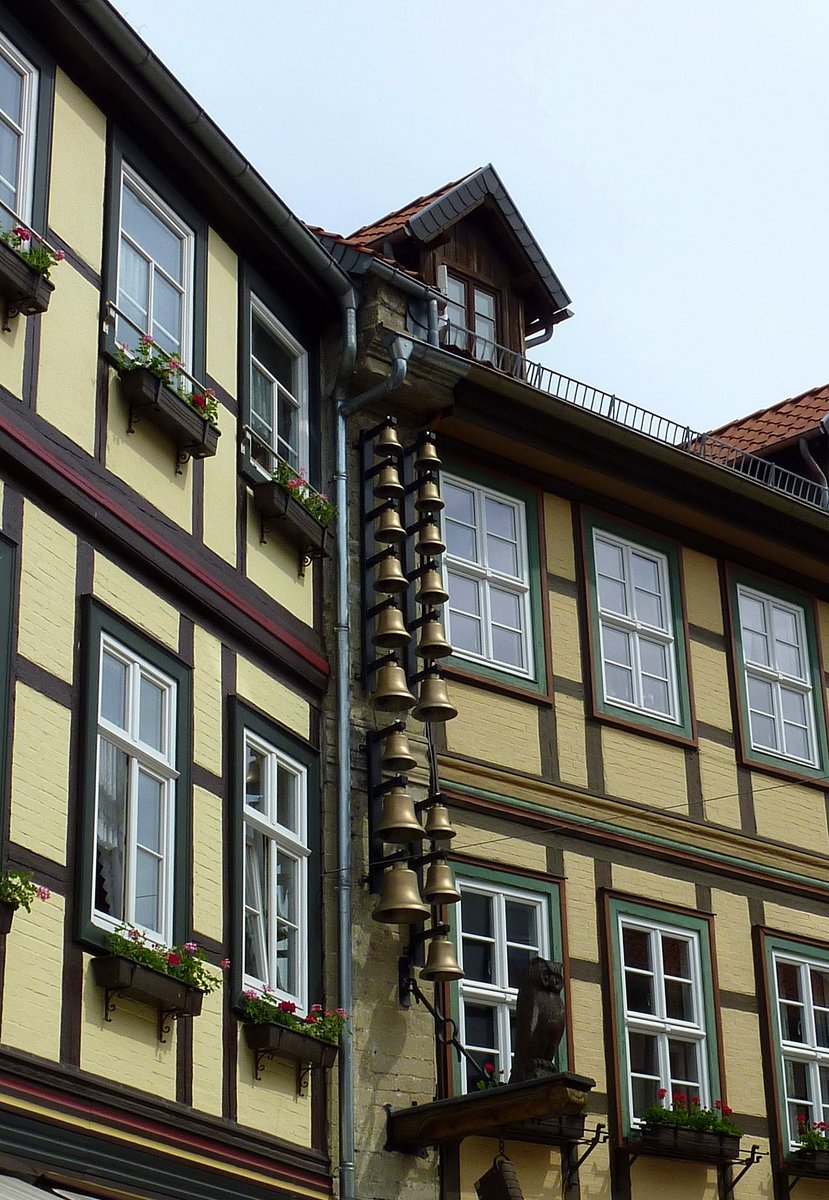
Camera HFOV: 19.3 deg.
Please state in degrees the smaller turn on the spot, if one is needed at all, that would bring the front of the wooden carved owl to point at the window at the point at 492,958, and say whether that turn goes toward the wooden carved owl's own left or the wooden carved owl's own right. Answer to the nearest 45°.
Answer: approximately 135° to the wooden carved owl's own left

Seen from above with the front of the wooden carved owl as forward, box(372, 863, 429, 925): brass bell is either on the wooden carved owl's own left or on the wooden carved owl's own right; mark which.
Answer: on the wooden carved owl's own right

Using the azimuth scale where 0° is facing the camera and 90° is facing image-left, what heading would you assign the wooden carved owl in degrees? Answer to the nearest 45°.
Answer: approximately 315°

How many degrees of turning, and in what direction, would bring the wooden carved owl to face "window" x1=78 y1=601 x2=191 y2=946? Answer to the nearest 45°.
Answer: approximately 90° to its right

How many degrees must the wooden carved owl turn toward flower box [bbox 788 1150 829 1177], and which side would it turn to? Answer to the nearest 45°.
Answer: approximately 90° to its left

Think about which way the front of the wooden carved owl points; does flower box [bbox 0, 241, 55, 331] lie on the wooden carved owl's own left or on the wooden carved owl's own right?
on the wooden carved owl's own right
